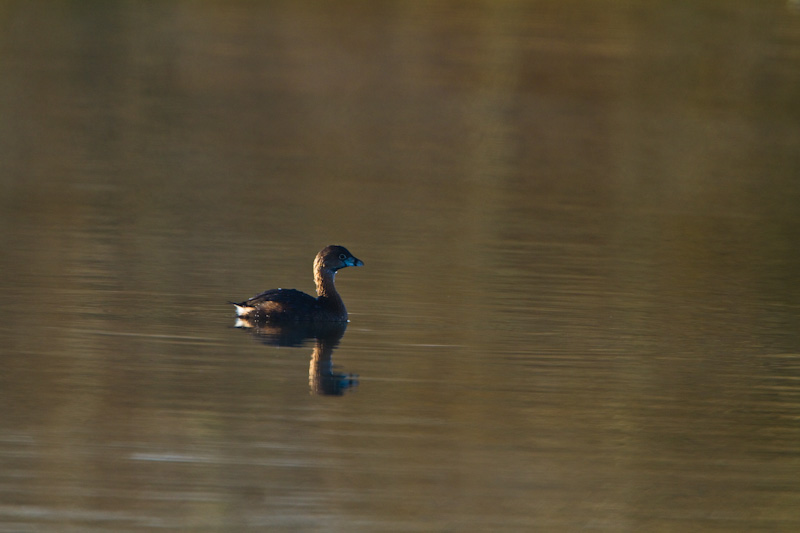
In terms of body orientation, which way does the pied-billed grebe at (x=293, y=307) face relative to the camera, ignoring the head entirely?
to the viewer's right
